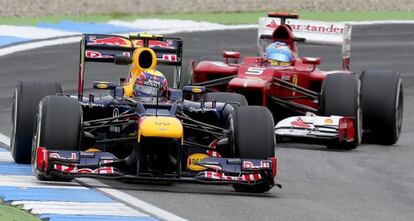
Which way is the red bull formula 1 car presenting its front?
toward the camera

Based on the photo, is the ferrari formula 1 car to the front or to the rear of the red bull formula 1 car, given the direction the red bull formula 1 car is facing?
to the rear
